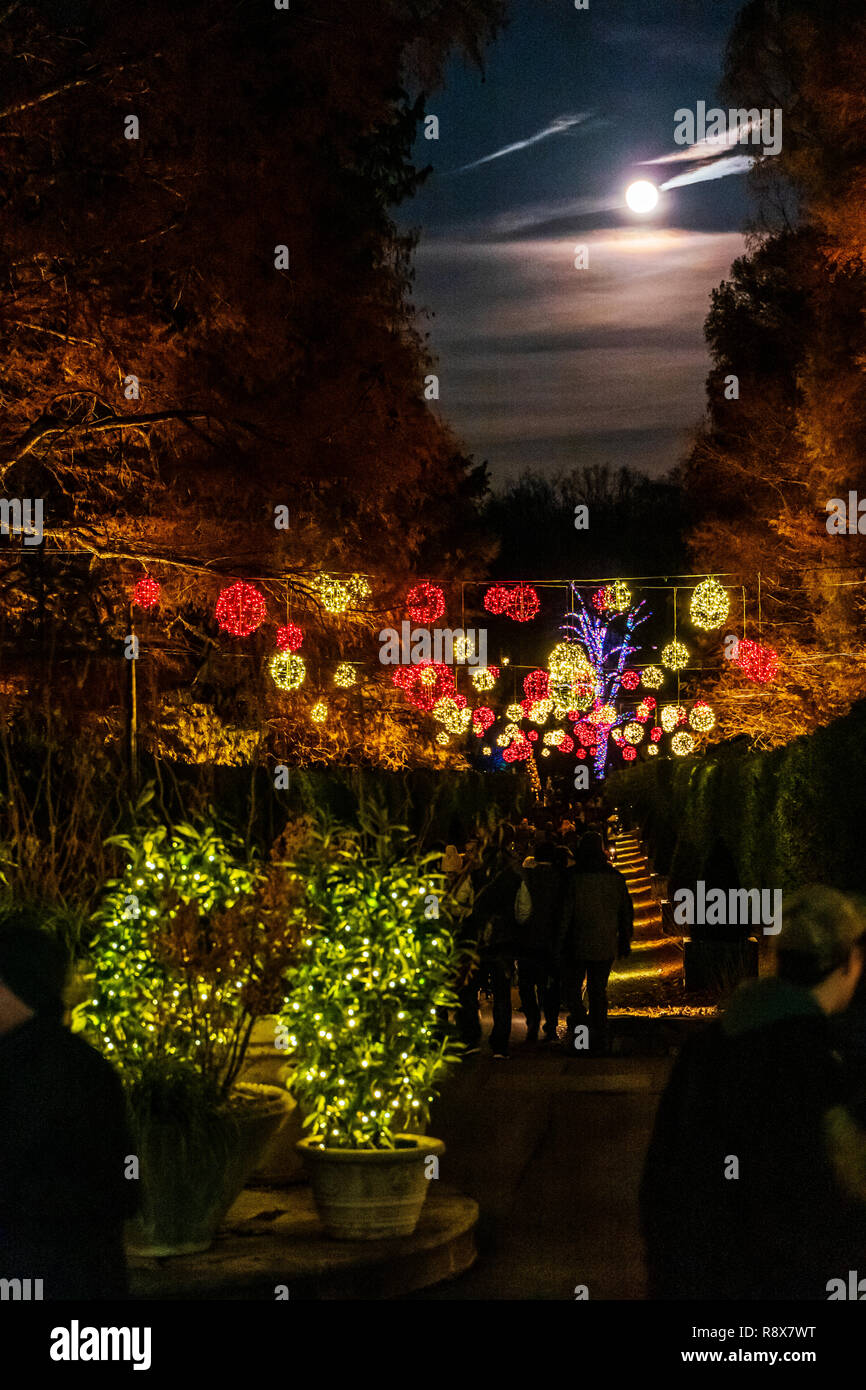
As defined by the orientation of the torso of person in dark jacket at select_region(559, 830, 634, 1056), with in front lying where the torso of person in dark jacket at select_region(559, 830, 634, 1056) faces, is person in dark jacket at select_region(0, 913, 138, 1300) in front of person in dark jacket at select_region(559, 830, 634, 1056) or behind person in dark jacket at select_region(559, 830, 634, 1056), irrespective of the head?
behind

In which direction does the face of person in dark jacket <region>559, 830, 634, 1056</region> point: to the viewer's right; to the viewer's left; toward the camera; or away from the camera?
away from the camera

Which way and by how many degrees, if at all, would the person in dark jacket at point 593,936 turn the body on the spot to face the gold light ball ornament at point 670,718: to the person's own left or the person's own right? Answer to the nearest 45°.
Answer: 0° — they already face it

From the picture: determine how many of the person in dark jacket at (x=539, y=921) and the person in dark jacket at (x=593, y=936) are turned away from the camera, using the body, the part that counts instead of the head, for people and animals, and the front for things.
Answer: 2

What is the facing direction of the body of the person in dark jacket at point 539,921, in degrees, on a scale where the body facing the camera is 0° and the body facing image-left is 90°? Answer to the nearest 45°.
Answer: approximately 180°

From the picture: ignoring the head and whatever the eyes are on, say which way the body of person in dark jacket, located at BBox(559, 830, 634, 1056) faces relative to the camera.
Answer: away from the camera

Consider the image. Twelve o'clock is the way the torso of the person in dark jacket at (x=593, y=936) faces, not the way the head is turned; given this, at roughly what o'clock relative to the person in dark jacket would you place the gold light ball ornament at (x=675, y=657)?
The gold light ball ornament is roughly at 12 o'clock from the person in dark jacket.

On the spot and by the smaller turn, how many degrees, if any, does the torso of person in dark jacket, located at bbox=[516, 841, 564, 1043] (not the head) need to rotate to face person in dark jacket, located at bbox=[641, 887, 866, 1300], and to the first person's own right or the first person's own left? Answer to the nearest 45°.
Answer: approximately 180°

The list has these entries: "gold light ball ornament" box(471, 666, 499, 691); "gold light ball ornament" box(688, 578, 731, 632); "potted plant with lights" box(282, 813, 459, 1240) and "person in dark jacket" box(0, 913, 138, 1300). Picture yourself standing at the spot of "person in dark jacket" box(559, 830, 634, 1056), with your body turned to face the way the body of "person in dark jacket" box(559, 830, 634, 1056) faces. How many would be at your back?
2

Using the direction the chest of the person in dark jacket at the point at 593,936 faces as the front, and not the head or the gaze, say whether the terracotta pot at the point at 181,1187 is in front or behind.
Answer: behind

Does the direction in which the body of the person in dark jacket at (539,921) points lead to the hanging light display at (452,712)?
yes

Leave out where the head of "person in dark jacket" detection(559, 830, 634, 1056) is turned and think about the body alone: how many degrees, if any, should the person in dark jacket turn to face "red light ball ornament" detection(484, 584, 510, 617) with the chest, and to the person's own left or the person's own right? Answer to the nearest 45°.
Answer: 0° — they already face it

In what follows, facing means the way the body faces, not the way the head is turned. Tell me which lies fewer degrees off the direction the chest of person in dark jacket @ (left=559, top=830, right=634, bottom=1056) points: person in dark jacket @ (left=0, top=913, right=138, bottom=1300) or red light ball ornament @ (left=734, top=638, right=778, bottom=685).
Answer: the red light ball ornament
